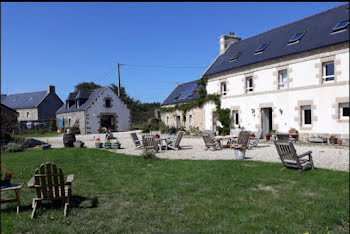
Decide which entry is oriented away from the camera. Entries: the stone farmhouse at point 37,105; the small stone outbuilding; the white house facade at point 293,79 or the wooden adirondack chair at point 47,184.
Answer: the wooden adirondack chair

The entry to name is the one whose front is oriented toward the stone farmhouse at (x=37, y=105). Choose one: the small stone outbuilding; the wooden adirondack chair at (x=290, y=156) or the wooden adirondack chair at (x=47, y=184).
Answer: the wooden adirondack chair at (x=47, y=184)

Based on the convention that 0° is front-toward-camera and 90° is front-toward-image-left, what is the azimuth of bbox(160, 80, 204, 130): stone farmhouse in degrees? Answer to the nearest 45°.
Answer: approximately 45°

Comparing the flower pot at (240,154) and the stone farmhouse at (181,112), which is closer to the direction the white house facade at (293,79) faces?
the flower pot

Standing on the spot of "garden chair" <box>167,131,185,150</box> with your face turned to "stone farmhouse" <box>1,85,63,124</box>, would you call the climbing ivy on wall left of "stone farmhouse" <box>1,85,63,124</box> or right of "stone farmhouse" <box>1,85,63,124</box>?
right

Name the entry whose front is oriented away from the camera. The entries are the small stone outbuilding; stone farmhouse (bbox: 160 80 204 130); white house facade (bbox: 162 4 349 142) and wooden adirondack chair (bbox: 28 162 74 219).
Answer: the wooden adirondack chair

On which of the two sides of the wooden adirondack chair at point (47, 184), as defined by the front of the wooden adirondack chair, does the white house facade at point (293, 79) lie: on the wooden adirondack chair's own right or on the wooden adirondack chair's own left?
on the wooden adirondack chair's own right
